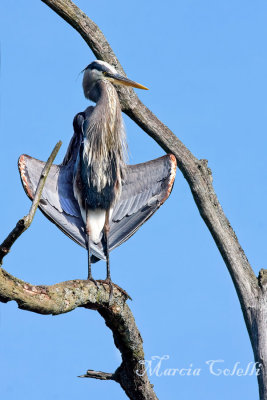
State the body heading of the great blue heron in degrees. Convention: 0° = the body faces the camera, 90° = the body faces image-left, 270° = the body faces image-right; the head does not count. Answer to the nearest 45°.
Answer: approximately 0°
